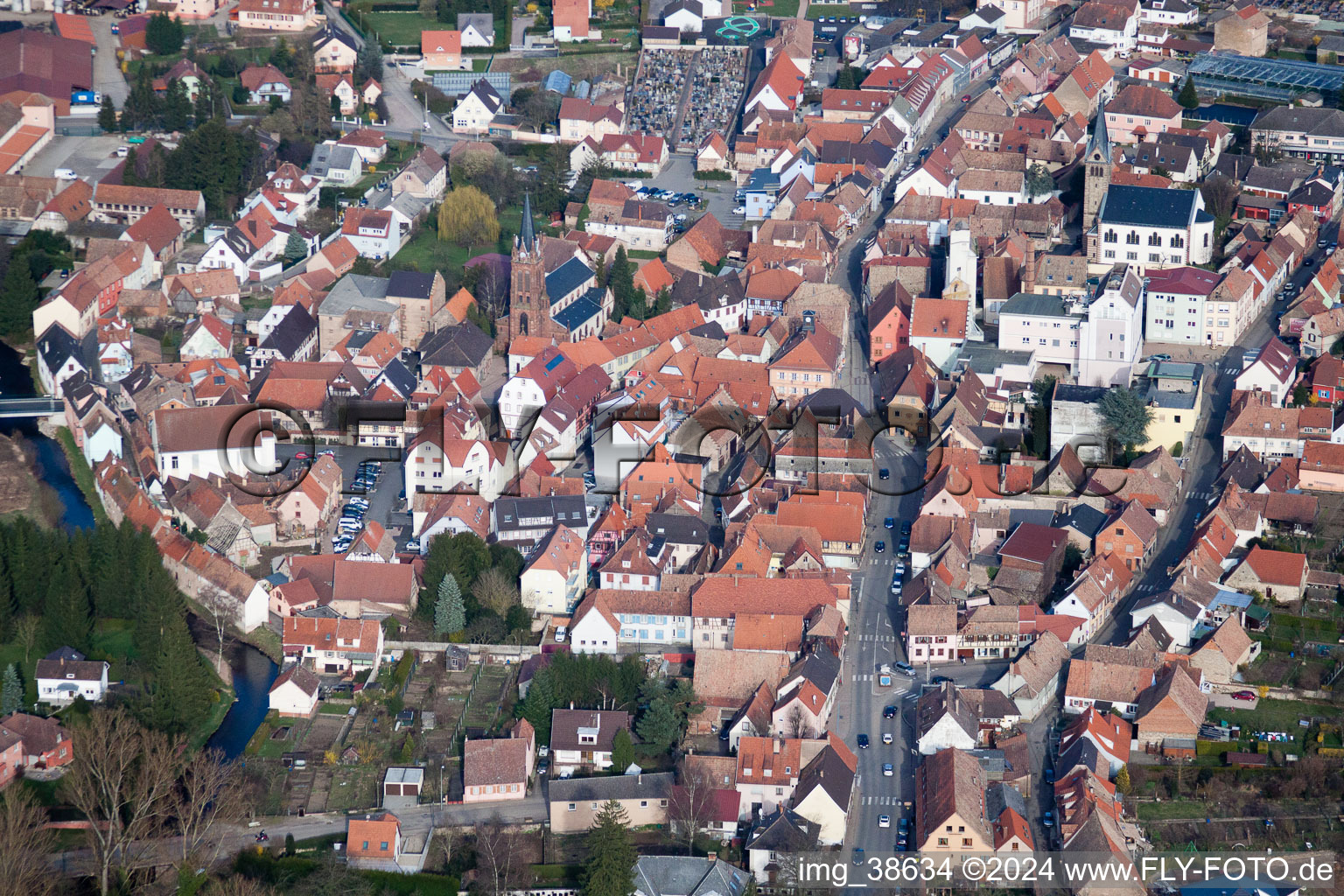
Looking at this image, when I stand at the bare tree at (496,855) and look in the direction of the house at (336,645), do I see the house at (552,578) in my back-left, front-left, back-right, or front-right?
front-right

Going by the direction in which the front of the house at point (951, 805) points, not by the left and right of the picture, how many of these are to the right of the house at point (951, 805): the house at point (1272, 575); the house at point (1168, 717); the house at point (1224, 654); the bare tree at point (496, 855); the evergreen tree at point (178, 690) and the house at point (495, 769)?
3

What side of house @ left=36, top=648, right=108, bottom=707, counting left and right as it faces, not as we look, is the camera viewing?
front

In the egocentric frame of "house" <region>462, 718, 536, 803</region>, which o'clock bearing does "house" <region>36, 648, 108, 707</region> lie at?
"house" <region>36, 648, 108, 707</region> is roughly at 4 o'clock from "house" <region>462, 718, 536, 803</region>.

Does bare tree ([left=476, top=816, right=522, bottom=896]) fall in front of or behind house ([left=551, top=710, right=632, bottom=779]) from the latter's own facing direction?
in front

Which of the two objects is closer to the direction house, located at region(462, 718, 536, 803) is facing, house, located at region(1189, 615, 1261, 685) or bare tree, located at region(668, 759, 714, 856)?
the bare tree

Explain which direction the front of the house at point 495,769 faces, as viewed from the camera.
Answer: facing the viewer

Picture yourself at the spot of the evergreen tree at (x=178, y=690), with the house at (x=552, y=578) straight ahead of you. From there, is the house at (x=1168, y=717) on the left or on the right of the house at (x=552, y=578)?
right

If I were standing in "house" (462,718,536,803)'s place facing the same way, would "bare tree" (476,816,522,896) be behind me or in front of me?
in front

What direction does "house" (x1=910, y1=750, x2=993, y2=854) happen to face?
toward the camera

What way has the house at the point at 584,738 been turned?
toward the camera
